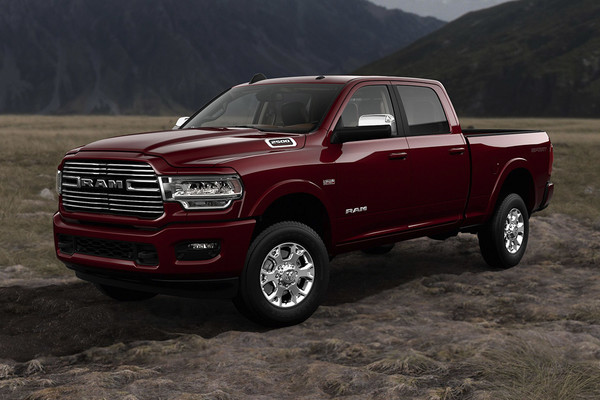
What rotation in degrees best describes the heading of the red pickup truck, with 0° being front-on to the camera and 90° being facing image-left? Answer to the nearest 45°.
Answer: approximately 45°
